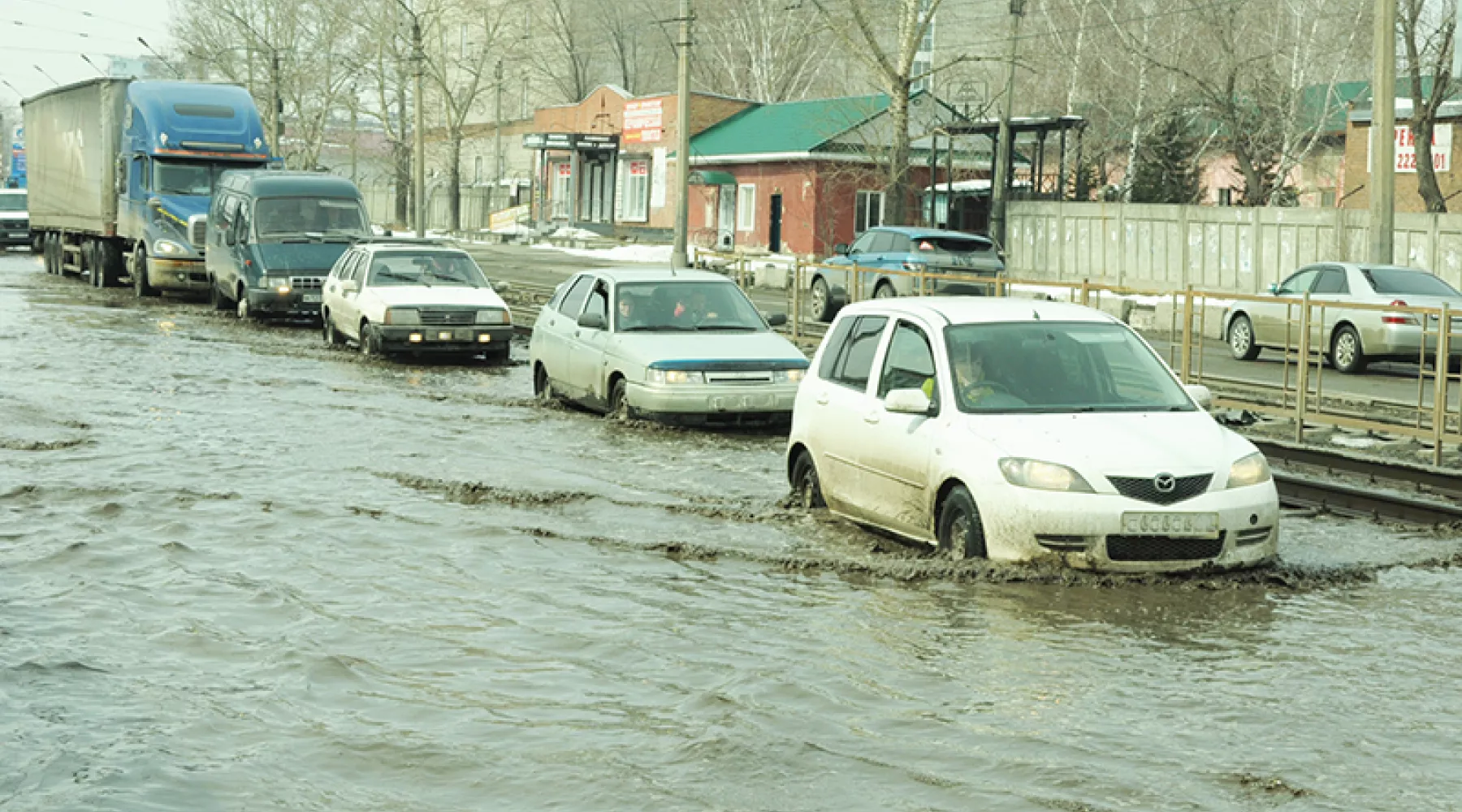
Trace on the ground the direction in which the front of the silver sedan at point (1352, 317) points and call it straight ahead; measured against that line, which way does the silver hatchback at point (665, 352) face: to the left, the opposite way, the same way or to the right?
the opposite way

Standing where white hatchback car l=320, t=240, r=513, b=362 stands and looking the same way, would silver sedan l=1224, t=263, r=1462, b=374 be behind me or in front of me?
in front

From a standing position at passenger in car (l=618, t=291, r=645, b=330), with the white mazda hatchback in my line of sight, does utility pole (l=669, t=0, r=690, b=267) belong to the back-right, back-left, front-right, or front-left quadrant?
back-left

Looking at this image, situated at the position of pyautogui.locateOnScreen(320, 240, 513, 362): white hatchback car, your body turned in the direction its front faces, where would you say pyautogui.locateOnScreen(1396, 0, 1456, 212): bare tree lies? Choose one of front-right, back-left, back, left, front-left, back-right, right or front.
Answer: left

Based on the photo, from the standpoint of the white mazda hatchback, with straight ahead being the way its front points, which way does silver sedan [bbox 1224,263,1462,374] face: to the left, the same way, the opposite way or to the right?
the opposite way

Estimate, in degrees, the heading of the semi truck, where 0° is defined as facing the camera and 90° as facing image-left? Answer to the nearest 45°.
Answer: approximately 315°

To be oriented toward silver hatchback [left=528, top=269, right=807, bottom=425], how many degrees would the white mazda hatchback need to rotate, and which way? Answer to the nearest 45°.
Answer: approximately 180°

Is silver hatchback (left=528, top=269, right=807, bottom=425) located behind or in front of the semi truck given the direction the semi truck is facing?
in front

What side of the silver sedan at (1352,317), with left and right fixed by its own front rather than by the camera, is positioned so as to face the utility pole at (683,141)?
front

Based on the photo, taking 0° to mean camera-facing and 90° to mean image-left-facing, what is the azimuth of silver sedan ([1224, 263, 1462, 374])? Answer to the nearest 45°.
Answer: approximately 135°

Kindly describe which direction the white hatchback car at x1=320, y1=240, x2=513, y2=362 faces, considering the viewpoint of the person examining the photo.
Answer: facing the viewer and to the right of the viewer
